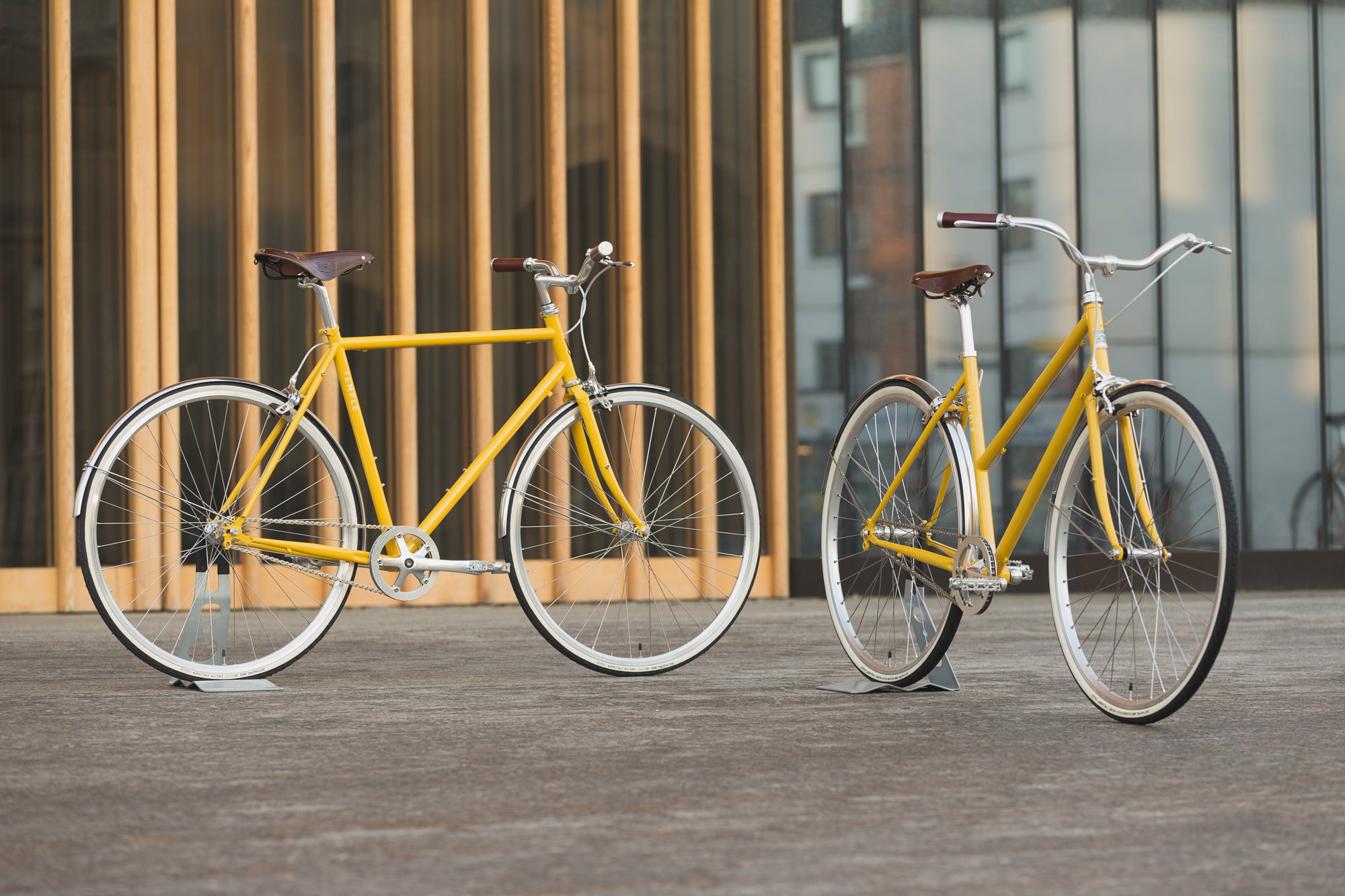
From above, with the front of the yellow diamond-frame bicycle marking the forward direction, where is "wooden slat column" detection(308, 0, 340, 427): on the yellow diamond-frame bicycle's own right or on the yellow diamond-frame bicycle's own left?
on the yellow diamond-frame bicycle's own left

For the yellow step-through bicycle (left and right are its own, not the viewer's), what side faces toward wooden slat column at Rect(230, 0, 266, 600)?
back

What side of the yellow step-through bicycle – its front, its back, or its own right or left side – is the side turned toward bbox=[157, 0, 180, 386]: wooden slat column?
back

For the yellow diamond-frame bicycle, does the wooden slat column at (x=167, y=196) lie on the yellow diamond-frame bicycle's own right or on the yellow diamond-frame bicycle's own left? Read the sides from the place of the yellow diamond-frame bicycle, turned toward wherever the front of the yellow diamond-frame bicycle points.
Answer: on the yellow diamond-frame bicycle's own left

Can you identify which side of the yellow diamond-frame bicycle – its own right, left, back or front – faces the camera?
right

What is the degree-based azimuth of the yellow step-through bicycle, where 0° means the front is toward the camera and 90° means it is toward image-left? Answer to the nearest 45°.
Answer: approximately 315°

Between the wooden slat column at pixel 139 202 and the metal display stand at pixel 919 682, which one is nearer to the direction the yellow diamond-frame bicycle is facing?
the metal display stand

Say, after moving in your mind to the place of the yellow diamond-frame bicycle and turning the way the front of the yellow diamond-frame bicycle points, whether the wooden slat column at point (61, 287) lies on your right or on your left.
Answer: on your left

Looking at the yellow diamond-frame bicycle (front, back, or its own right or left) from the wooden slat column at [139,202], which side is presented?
left
